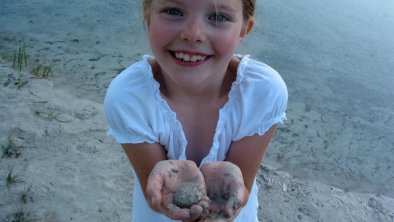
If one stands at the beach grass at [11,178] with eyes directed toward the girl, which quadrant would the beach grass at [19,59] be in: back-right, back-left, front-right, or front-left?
back-left

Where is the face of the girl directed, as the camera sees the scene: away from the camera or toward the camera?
toward the camera

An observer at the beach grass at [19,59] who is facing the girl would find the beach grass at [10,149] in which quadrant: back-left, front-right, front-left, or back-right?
front-right

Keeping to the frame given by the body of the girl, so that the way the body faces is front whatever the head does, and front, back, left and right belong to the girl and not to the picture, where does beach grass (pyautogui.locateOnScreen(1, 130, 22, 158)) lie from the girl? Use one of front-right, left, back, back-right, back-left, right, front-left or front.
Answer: back-right

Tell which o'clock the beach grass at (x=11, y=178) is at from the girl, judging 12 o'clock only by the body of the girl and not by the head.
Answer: The beach grass is roughly at 4 o'clock from the girl.

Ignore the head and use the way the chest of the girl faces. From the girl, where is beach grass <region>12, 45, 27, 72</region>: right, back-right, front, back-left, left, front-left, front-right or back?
back-right

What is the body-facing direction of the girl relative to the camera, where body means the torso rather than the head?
toward the camera
